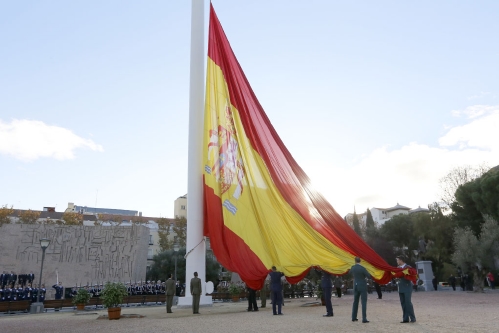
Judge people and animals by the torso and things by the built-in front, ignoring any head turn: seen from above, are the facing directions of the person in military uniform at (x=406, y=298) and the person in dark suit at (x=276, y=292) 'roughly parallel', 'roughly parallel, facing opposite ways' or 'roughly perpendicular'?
roughly perpendicular

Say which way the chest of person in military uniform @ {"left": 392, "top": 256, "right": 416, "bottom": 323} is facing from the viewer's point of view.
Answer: to the viewer's left

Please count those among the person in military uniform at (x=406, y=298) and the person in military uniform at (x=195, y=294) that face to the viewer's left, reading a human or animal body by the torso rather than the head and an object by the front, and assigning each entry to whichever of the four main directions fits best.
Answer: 1

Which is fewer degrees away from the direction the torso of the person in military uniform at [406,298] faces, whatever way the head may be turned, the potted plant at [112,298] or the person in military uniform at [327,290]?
the potted plant

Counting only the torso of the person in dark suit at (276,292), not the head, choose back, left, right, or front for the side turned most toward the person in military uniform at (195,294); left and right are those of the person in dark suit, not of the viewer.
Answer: left

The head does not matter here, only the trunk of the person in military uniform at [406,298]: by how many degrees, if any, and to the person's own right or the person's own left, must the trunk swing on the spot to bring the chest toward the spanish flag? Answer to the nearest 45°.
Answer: approximately 45° to the person's own right

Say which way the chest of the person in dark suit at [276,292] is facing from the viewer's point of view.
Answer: away from the camera

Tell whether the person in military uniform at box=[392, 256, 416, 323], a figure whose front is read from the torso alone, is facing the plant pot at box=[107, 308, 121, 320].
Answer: yes
